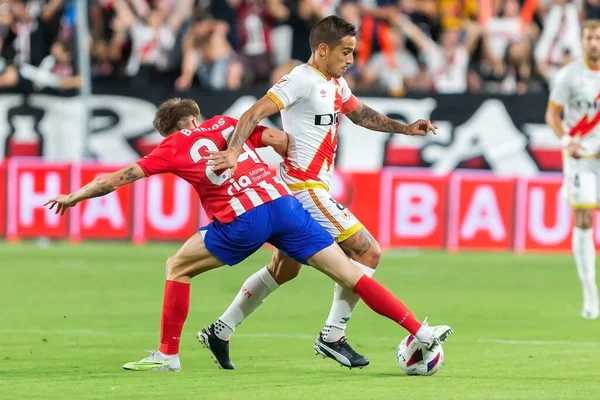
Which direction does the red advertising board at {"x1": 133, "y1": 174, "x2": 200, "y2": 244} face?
toward the camera

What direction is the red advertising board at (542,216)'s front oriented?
toward the camera

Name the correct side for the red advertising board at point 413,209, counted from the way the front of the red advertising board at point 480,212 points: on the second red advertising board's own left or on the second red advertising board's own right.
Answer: on the second red advertising board's own right

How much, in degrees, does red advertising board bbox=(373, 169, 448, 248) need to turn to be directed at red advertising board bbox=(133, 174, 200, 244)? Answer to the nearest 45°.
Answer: approximately 90° to its right

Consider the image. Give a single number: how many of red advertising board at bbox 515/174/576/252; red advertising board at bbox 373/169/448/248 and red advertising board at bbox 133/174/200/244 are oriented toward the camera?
3

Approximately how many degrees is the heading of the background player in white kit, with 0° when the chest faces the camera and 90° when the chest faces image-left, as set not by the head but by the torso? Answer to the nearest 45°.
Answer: approximately 0°

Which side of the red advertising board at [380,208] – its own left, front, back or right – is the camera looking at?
front

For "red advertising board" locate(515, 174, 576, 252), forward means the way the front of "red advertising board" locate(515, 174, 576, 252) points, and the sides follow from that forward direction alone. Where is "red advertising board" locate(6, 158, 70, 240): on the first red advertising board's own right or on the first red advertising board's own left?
on the first red advertising board's own right

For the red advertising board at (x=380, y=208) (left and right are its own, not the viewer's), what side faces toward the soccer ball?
front

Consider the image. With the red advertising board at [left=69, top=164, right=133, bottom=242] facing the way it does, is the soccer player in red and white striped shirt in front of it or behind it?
in front

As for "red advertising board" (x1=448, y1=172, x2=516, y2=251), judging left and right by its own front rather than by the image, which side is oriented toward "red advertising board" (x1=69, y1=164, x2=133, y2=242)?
right

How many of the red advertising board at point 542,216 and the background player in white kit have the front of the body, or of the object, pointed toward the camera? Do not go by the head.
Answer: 2

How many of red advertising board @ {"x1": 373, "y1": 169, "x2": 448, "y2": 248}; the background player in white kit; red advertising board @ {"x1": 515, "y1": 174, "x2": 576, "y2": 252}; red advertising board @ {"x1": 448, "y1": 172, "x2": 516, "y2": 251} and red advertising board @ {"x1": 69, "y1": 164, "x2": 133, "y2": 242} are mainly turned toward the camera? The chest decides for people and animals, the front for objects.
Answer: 5

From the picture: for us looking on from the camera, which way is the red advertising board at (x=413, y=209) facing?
facing the viewer

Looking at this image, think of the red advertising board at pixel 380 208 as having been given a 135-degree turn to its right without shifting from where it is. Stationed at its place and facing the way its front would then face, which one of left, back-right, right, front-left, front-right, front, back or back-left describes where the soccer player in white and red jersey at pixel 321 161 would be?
back-left
